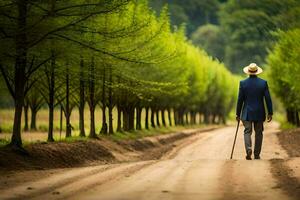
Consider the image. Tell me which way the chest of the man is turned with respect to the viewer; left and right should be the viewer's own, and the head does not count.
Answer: facing away from the viewer
